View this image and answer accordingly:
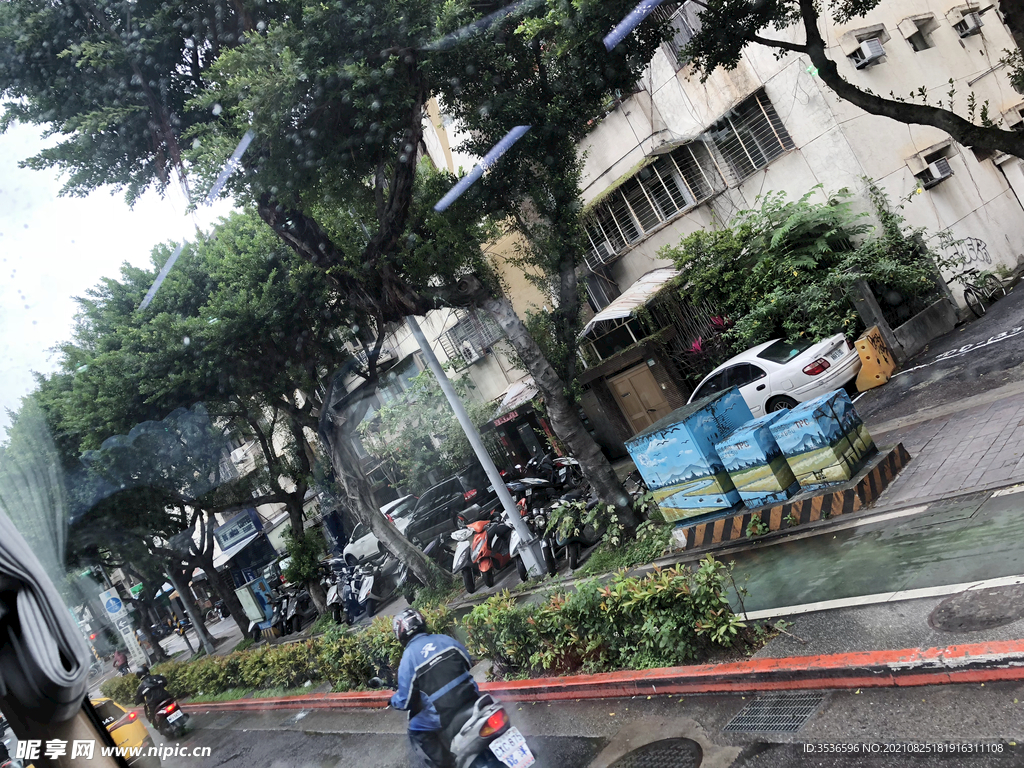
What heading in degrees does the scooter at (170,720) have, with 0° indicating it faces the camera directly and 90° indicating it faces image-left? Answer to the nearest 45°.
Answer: approximately 180°

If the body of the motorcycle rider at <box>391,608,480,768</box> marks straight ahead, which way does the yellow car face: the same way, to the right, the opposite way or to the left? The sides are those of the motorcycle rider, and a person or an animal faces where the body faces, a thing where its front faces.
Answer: the same way

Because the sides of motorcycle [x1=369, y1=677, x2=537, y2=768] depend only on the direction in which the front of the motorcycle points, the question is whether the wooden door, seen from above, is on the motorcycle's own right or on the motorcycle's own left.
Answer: on the motorcycle's own right

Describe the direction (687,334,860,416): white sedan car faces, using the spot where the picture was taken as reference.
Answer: facing away from the viewer and to the left of the viewer

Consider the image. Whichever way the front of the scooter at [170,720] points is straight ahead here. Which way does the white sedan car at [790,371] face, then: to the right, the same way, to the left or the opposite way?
the same way

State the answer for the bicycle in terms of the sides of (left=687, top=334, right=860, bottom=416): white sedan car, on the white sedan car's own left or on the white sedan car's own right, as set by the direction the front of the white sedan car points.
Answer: on the white sedan car's own right

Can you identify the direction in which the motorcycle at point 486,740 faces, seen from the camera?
facing away from the viewer and to the left of the viewer

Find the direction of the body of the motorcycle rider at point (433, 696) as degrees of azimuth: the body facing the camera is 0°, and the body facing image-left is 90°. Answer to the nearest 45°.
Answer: approximately 135°

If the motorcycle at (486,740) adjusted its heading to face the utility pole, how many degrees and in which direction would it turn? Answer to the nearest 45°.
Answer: approximately 45° to its right

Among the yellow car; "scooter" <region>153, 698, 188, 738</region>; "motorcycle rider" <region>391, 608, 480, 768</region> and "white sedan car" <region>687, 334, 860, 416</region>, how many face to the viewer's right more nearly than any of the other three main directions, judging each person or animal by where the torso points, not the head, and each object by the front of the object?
0

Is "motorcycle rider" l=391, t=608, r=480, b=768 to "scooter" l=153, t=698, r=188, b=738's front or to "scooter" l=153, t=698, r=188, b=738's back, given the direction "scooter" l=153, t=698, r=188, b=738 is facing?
to the back

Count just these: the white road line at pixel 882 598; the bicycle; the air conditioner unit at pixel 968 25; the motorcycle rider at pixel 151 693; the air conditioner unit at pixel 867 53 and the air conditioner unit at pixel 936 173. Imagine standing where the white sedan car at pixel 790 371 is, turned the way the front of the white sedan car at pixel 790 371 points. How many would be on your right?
4
